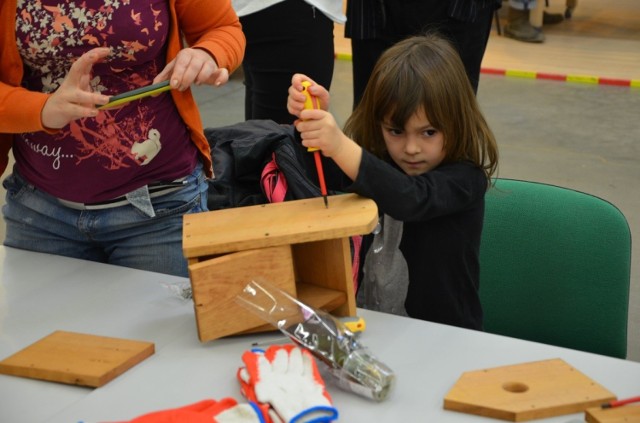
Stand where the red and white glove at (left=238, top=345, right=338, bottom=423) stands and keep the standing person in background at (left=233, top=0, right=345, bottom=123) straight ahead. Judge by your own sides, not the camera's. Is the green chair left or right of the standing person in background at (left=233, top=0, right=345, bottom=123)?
right

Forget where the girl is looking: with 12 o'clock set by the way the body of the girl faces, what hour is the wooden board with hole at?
The wooden board with hole is roughly at 10 o'clock from the girl.

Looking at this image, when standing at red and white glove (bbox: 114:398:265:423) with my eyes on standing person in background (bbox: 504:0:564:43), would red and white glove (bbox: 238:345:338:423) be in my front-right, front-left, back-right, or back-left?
front-right

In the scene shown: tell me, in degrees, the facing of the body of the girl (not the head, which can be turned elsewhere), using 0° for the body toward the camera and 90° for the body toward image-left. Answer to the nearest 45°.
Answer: approximately 45°

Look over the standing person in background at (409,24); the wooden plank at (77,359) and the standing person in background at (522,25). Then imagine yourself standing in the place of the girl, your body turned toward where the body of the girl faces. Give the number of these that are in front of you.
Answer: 1

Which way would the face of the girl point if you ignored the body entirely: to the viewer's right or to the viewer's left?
to the viewer's left

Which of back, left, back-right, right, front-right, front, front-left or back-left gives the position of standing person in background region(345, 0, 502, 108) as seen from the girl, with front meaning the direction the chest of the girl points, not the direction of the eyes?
back-right

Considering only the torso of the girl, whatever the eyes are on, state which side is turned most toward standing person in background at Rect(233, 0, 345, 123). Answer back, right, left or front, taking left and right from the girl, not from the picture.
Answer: right
